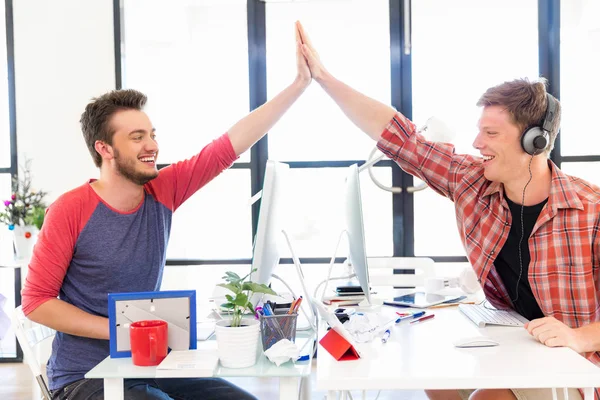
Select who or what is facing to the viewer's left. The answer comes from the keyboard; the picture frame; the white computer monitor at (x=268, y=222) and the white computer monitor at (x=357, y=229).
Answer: the white computer monitor at (x=268, y=222)

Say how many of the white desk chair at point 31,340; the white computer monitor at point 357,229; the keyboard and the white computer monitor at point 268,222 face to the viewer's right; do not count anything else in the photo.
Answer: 3

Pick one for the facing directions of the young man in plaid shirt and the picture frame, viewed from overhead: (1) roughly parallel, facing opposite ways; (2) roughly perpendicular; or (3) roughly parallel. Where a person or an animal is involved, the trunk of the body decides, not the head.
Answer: roughly perpendicular

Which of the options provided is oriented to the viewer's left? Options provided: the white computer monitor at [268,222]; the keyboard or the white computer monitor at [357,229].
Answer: the white computer monitor at [268,222]

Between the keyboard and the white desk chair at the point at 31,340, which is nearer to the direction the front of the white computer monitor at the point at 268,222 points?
the white desk chair

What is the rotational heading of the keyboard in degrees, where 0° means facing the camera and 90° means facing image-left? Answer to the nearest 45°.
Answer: approximately 270°

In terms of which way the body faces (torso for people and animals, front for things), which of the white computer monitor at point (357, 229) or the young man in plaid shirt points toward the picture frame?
the young man in plaid shirt

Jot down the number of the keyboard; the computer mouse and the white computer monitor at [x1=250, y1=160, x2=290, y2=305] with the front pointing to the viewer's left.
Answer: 2

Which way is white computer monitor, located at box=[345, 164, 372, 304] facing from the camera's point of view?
to the viewer's right

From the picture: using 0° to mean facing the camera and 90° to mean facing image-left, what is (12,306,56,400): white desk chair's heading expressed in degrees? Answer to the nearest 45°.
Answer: approximately 270°

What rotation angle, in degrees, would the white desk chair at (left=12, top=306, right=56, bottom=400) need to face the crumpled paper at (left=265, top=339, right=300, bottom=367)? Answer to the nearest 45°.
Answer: approximately 45° to its right

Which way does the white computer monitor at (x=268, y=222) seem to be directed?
to the viewer's left
